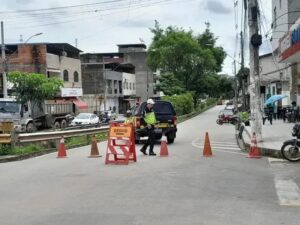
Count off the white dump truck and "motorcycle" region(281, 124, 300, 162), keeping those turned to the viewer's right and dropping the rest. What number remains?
0

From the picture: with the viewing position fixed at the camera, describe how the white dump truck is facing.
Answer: facing the viewer and to the left of the viewer

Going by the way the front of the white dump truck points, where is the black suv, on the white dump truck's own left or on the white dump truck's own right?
on the white dump truck's own left

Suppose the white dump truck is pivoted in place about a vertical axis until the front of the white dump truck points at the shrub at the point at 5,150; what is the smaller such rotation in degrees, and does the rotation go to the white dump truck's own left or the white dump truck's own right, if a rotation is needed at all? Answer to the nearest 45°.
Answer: approximately 45° to the white dump truck's own left

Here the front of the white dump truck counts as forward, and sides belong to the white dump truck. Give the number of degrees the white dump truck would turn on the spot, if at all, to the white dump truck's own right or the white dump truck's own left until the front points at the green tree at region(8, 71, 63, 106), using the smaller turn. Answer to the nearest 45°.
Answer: approximately 135° to the white dump truck's own right

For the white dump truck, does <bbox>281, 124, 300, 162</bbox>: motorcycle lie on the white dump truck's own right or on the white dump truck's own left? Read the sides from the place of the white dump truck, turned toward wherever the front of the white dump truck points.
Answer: on the white dump truck's own left

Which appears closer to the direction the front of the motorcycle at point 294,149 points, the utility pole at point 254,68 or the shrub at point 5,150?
the shrub

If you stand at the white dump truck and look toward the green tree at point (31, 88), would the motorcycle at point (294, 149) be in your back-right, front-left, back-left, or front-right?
back-right
